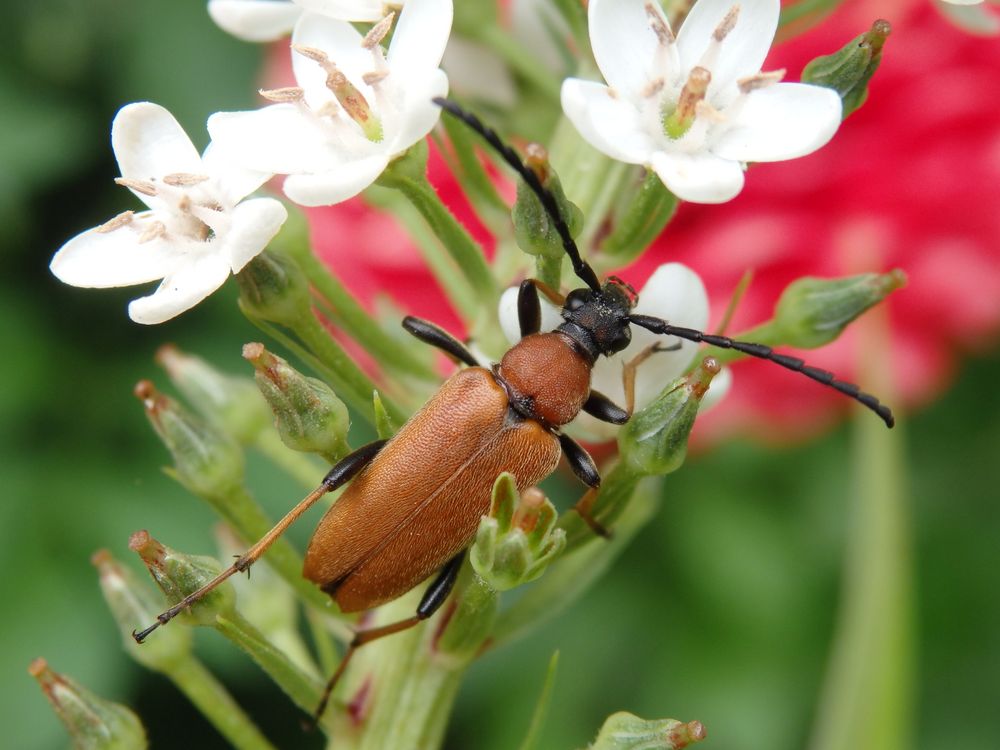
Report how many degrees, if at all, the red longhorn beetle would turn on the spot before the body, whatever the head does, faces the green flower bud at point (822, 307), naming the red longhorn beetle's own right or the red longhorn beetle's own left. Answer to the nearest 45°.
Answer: approximately 45° to the red longhorn beetle's own right

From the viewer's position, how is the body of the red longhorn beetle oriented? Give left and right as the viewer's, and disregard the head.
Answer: facing away from the viewer and to the right of the viewer

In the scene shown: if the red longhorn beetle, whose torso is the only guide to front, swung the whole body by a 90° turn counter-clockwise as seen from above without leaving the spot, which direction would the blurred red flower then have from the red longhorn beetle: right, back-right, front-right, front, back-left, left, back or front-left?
right

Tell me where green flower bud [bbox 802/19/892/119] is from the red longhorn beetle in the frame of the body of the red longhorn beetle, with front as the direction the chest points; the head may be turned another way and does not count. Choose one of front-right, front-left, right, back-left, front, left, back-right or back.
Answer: front-right
